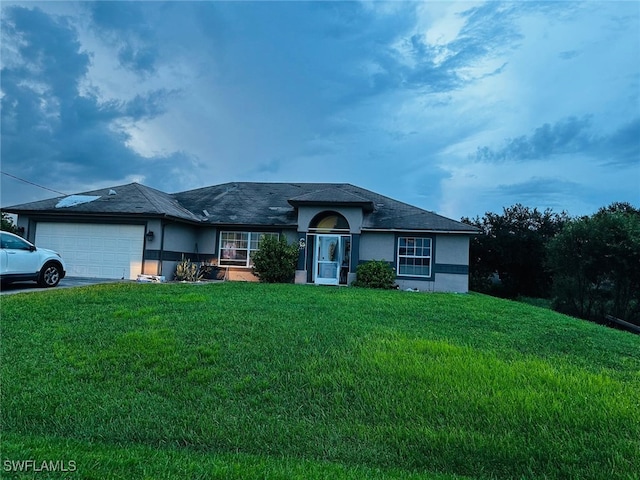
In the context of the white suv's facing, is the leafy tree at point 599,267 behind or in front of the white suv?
in front

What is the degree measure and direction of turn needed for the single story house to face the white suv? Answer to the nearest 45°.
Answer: approximately 45° to its right

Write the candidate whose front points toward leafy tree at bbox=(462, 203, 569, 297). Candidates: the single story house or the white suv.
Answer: the white suv

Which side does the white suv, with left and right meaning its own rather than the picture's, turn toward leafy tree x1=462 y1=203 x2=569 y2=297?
front

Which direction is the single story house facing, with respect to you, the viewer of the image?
facing the viewer

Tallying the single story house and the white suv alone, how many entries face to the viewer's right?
1

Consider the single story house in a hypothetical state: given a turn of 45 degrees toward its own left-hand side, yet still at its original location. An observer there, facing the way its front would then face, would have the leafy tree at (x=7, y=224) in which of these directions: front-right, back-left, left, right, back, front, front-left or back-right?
back

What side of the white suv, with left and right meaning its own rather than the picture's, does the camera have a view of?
right

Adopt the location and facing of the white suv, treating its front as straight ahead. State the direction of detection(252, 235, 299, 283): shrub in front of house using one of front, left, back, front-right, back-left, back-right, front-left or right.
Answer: front

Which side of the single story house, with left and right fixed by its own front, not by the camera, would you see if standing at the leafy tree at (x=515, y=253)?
left

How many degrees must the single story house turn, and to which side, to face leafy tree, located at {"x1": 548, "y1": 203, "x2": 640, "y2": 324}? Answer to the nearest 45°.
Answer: approximately 90° to its left
